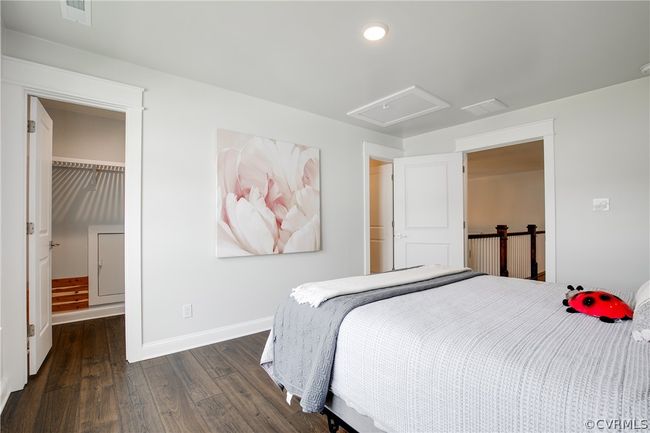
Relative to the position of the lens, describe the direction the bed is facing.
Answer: facing away from the viewer and to the left of the viewer

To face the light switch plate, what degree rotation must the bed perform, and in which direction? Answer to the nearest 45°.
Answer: approximately 90° to its right
